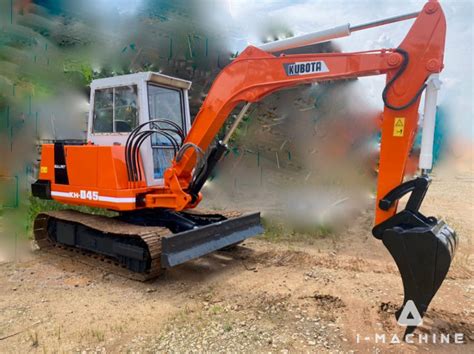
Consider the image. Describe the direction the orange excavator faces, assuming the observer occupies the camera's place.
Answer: facing the viewer and to the right of the viewer
